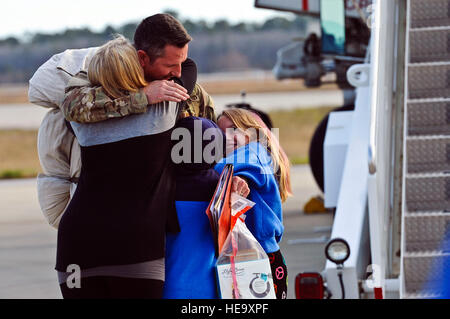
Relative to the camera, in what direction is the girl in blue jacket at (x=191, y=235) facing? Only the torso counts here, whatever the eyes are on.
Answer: away from the camera

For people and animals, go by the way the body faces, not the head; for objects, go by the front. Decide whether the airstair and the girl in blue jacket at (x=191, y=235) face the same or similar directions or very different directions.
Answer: very different directions

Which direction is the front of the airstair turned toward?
toward the camera

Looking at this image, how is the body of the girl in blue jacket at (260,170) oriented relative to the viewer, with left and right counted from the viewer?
facing to the left of the viewer

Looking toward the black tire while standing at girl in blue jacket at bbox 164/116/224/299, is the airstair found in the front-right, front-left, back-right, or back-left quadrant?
front-right

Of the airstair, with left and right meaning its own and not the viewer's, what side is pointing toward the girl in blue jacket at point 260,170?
front

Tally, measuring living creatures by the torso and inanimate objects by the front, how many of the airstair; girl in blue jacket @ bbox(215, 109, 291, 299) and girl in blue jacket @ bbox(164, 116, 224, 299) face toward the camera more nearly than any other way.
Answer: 1

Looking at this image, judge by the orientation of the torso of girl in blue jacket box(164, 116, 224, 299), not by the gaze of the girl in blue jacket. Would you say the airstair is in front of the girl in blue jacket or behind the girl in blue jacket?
in front

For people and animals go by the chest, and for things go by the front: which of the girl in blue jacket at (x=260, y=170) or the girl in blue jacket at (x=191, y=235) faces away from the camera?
the girl in blue jacket at (x=191, y=235)

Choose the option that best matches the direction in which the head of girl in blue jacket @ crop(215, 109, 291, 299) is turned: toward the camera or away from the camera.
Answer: toward the camera

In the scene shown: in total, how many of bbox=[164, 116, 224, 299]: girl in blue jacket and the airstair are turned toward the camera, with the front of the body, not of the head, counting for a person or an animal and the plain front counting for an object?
1
